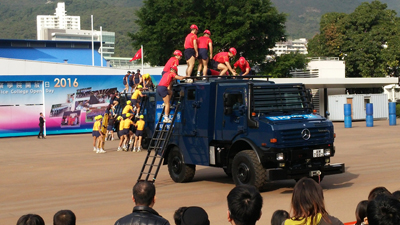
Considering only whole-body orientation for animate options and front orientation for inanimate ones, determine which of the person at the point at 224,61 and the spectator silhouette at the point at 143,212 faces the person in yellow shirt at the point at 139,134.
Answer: the spectator silhouette

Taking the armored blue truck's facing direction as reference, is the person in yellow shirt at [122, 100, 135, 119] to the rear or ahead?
to the rear

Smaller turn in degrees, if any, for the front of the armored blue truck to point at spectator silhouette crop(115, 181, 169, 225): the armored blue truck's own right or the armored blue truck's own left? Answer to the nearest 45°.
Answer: approximately 45° to the armored blue truck's own right

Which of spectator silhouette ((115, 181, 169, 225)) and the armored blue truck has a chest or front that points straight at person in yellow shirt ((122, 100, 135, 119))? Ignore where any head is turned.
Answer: the spectator silhouette

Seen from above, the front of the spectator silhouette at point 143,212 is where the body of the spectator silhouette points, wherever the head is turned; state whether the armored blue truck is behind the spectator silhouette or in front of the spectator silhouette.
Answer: in front

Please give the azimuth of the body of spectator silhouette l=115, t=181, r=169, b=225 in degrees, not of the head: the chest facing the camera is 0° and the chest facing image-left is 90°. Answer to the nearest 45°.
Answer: approximately 180°

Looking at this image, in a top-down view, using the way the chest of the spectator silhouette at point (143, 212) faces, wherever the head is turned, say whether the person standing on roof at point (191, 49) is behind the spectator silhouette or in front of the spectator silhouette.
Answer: in front

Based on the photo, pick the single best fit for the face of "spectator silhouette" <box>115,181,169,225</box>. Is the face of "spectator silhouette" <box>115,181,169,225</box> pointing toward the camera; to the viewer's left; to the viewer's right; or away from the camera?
away from the camera

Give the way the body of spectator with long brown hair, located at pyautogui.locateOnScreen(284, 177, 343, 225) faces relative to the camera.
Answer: away from the camera

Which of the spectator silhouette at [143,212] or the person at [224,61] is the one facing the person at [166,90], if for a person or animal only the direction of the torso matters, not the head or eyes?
the spectator silhouette

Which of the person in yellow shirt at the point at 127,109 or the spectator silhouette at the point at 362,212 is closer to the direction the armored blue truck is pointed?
the spectator silhouette

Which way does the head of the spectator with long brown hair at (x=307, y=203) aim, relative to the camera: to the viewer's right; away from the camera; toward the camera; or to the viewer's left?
away from the camera
